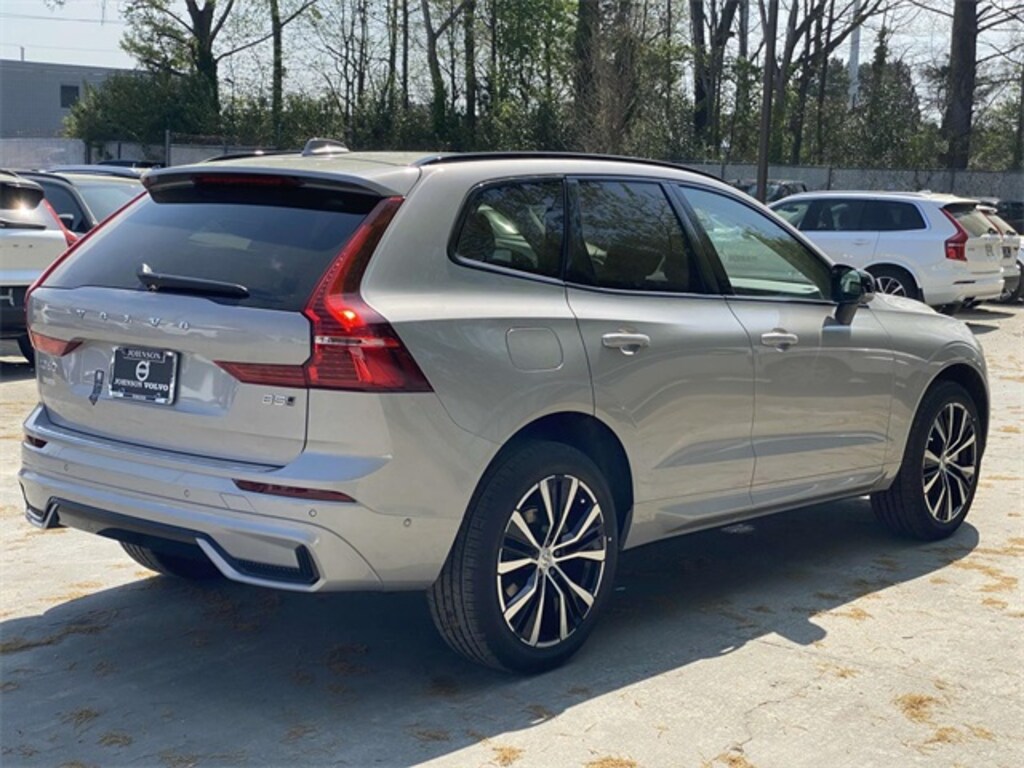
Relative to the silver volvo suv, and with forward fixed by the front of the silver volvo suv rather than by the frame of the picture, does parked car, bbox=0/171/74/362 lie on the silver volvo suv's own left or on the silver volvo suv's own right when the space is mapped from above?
on the silver volvo suv's own left

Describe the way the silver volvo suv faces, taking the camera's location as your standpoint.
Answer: facing away from the viewer and to the right of the viewer

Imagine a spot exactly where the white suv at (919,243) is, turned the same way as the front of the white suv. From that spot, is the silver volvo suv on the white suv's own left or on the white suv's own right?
on the white suv's own left

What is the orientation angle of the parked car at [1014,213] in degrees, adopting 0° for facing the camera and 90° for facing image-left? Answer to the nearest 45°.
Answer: approximately 135°

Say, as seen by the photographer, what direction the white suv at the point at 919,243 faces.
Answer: facing away from the viewer and to the left of the viewer
